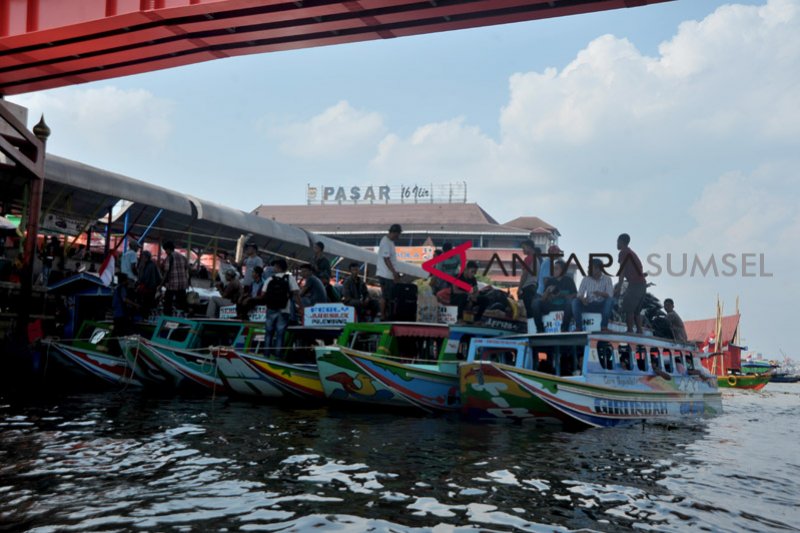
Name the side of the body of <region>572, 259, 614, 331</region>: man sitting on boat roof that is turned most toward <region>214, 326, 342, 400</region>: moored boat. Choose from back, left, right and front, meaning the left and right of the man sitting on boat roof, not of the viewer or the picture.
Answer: right

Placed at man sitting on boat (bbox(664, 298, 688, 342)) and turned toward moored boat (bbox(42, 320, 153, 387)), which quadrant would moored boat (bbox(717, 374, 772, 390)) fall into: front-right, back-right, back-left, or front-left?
back-right

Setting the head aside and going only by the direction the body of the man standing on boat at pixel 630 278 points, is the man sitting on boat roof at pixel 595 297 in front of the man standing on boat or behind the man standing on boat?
in front

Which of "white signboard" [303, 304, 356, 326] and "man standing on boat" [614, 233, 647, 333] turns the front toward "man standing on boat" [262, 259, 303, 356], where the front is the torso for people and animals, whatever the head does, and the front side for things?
"man standing on boat" [614, 233, 647, 333]

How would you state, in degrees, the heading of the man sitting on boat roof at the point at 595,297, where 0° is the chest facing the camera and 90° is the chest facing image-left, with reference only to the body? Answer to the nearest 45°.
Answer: approximately 0°

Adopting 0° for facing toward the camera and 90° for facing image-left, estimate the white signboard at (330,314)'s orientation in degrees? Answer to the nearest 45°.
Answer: approximately 0°

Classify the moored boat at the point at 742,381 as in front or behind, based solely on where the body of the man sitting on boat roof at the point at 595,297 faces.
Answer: behind

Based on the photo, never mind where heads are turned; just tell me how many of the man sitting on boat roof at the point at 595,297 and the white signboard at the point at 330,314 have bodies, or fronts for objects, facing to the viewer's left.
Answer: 0

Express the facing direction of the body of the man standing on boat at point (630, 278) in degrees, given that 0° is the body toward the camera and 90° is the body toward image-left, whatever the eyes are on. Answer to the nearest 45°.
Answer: approximately 90°

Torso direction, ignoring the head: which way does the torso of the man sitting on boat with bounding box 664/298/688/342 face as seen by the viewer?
to the viewer's left

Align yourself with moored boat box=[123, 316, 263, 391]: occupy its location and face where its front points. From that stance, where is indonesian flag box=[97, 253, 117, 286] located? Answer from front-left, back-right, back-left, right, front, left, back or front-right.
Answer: right

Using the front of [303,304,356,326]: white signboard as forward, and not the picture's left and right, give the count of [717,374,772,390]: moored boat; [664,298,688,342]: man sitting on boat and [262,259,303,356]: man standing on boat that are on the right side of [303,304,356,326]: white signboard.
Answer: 1
